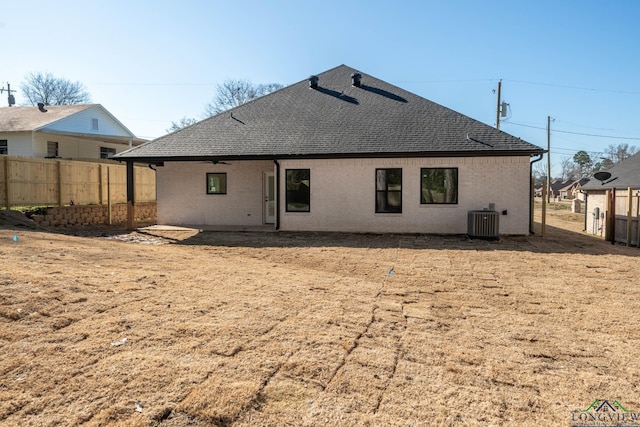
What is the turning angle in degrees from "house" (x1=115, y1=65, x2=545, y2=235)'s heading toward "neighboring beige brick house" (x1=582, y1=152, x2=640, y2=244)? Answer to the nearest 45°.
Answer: approximately 90° to its right

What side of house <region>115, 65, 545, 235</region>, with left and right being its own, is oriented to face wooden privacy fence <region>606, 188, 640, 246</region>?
right

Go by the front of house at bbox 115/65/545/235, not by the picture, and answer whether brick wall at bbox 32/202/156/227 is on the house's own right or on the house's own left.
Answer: on the house's own left

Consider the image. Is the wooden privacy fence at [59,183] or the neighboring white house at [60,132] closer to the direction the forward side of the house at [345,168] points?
the neighboring white house

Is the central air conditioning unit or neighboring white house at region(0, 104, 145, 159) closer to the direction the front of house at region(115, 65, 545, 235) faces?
the neighboring white house

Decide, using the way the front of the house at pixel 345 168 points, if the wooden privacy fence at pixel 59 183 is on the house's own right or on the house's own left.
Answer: on the house's own left

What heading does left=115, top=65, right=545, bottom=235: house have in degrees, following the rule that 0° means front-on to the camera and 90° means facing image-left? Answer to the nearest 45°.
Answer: approximately 180°

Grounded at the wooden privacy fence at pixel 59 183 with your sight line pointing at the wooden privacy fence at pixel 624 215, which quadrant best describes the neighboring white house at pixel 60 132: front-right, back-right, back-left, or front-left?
back-left
